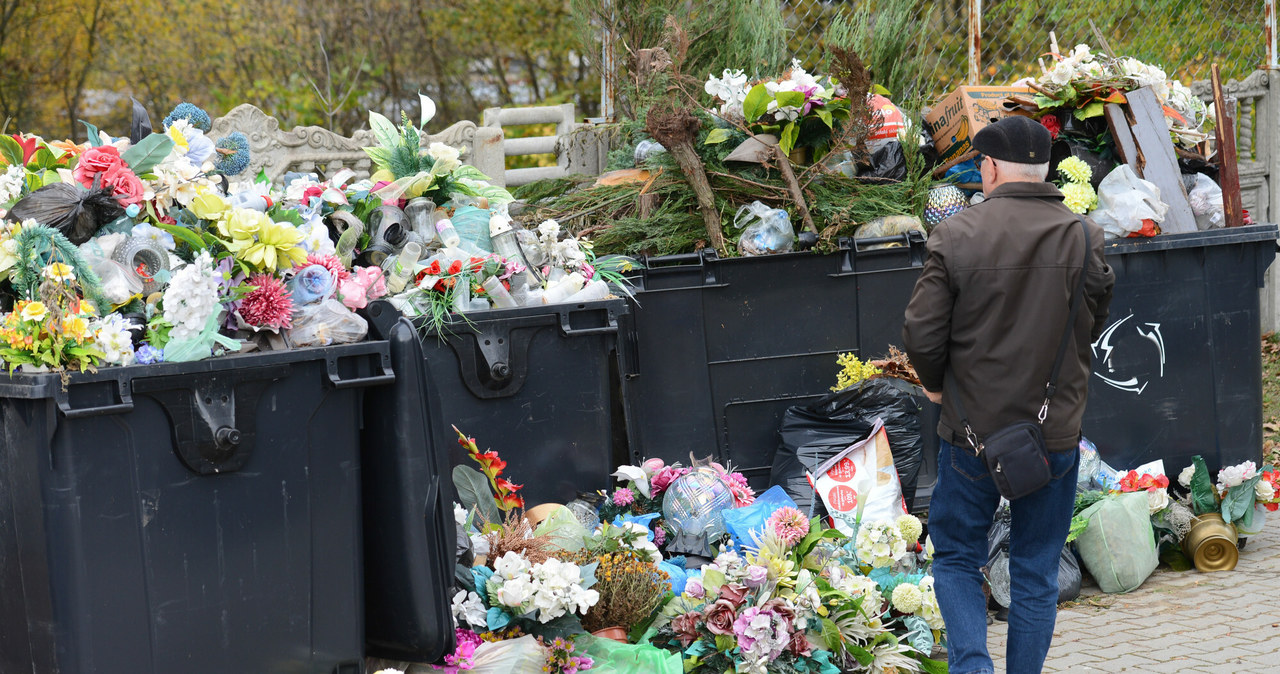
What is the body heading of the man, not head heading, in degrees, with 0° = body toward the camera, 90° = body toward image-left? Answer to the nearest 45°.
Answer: approximately 180°

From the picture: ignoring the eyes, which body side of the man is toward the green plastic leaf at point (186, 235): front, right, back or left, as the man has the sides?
left

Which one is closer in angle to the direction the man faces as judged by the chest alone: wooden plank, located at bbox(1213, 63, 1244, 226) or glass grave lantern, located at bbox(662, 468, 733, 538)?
the wooden plank

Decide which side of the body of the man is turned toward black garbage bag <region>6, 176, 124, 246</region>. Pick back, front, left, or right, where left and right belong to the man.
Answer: left

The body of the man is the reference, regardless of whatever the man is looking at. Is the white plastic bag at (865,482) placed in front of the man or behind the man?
in front

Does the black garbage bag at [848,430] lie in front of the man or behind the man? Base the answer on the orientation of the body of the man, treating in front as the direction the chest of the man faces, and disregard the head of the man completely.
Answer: in front

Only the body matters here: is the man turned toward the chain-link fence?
yes

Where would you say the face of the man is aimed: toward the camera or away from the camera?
away from the camera

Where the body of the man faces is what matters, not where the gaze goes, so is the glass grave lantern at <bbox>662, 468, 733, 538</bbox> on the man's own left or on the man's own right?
on the man's own left
